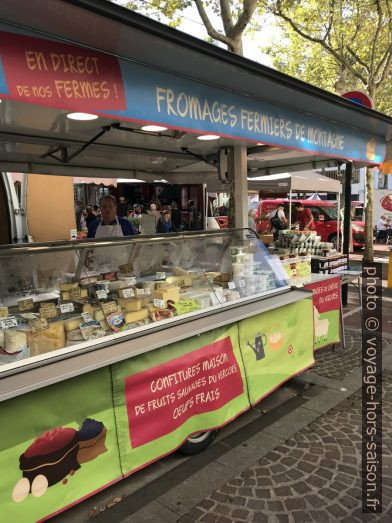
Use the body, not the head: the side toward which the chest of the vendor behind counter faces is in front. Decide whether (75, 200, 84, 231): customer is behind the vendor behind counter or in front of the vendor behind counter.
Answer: behind

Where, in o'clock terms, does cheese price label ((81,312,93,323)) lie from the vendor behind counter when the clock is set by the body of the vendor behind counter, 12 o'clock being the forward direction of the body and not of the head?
The cheese price label is roughly at 12 o'clock from the vendor behind counter.

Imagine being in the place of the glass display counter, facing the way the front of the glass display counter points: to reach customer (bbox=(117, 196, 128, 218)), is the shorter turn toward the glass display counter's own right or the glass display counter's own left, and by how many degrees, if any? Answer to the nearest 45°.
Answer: approximately 135° to the glass display counter's own left

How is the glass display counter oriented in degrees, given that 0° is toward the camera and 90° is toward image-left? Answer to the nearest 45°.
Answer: approximately 315°

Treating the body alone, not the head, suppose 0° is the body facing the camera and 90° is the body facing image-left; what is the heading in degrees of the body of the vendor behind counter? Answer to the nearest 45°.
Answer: approximately 0°

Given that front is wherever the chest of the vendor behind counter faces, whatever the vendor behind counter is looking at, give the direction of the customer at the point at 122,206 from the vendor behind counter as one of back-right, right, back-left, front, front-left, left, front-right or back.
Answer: back

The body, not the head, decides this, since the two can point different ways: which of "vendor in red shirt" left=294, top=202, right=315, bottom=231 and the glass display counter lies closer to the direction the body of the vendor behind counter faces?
the glass display counter

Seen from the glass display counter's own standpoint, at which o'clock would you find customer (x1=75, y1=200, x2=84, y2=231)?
The customer is roughly at 7 o'clock from the glass display counter.

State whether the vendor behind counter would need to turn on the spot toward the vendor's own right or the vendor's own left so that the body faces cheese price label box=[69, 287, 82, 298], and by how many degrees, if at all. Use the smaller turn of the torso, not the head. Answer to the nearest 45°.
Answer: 0° — they already face it

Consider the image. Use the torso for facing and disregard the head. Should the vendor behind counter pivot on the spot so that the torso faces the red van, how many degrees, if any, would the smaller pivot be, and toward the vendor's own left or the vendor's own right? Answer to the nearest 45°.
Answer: approximately 135° to the vendor's own left

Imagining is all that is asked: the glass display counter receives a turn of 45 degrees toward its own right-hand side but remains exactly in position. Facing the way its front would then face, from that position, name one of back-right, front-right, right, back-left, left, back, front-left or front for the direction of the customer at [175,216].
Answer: back
